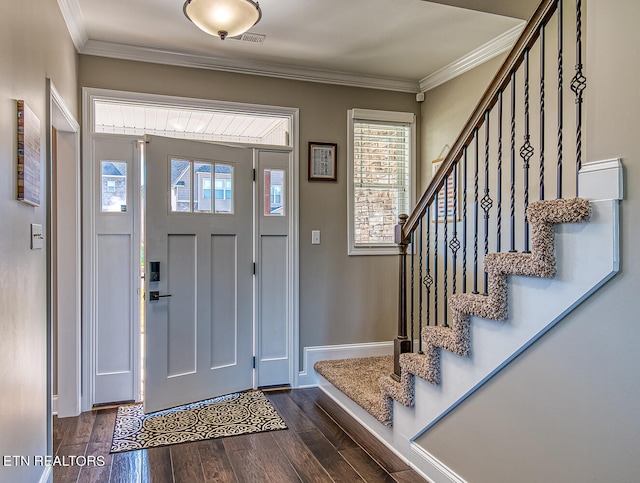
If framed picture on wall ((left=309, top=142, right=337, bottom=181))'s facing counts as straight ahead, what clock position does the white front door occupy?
The white front door is roughly at 2 o'clock from the framed picture on wall.

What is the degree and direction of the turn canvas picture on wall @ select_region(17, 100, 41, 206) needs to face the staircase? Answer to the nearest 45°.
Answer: approximately 45° to its right

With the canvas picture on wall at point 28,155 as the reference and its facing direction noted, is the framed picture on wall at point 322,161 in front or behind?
in front

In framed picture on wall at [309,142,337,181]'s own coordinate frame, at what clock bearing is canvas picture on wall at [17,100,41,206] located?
canvas picture on wall at [17,100,41,206] is roughly at 1 o'clock from framed picture on wall at [309,142,337,181].

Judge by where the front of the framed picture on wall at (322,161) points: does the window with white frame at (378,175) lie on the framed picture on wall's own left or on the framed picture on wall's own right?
on the framed picture on wall's own left

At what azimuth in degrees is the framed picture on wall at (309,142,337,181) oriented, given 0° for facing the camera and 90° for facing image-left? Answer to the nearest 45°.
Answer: approximately 0°

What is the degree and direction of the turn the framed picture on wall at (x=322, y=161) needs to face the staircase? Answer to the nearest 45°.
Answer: approximately 45° to its left

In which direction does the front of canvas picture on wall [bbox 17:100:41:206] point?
to the viewer's right

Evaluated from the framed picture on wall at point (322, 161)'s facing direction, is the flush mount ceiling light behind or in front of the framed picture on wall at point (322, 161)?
in front

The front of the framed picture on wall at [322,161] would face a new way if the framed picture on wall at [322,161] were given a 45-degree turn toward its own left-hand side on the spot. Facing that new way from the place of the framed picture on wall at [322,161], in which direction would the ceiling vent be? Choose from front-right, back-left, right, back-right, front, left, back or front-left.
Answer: right

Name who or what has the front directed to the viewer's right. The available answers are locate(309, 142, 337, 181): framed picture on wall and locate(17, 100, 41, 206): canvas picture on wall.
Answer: locate(17, 100, 41, 206): canvas picture on wall

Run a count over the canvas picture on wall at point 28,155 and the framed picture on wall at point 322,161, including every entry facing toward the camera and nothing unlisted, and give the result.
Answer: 1

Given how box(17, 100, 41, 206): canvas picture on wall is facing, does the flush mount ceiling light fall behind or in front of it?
in front
